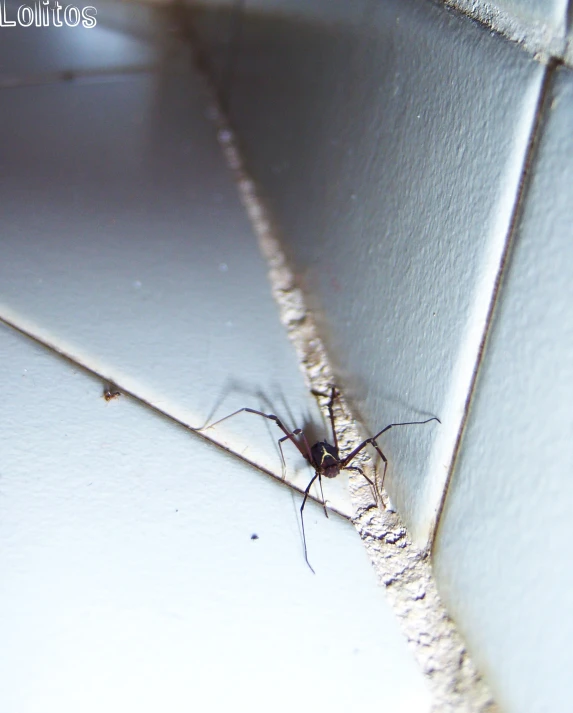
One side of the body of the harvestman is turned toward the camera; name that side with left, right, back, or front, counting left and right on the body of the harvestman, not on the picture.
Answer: front
